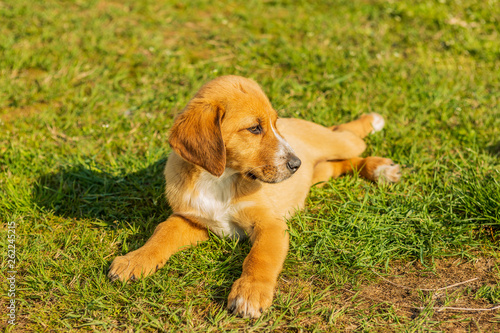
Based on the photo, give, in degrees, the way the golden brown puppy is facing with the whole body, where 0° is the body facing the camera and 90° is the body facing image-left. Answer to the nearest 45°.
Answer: approximately 45°
